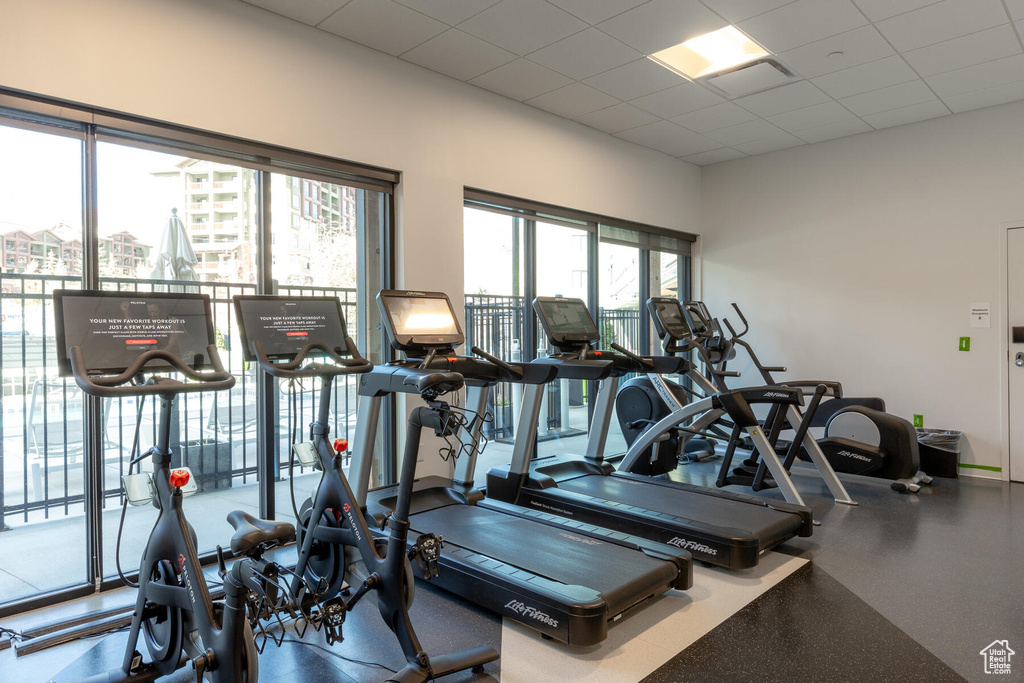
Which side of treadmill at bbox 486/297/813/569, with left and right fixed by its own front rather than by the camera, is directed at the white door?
right

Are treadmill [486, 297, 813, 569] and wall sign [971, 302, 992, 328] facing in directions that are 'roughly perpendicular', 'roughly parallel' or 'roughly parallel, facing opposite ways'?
roughly perpendicular

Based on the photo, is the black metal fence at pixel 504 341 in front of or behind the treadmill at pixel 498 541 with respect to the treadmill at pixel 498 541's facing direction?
in front

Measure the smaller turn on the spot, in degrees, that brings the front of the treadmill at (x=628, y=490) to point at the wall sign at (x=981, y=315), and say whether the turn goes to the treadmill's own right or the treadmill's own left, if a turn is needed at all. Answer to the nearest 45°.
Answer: approximately 90° to the treadmill's own right

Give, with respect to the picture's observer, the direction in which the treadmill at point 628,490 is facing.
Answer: facing away from the viewer and to the left of the viewer

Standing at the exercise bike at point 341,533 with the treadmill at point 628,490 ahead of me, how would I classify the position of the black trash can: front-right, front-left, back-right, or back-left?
front-right

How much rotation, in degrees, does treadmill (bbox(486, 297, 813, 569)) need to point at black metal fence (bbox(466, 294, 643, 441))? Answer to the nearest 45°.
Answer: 0° — it already faces it

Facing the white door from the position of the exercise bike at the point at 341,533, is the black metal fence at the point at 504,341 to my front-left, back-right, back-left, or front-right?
front-left

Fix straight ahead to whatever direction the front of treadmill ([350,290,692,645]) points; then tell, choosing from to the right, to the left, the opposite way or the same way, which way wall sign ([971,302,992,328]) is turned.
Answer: to the left

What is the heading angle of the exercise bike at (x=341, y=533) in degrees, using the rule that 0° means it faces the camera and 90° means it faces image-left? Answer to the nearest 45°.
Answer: approximately 135°

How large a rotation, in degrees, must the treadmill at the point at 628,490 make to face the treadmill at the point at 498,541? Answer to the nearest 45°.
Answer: approximately 90° to its left

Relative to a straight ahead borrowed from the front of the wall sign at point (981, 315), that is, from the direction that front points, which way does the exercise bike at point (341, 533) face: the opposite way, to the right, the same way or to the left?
to the right

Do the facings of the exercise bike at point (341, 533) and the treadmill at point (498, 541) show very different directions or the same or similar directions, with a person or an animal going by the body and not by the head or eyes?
same or similar directions

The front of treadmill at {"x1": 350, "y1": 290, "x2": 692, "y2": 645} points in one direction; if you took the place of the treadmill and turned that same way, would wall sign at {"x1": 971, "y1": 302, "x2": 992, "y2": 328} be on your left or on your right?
on your right
